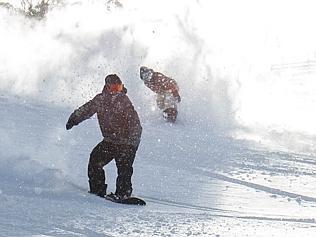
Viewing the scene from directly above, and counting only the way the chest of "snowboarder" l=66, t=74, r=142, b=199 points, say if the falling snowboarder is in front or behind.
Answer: behind

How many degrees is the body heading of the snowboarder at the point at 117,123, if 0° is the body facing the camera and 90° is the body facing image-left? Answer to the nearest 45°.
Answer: approximately 0°
